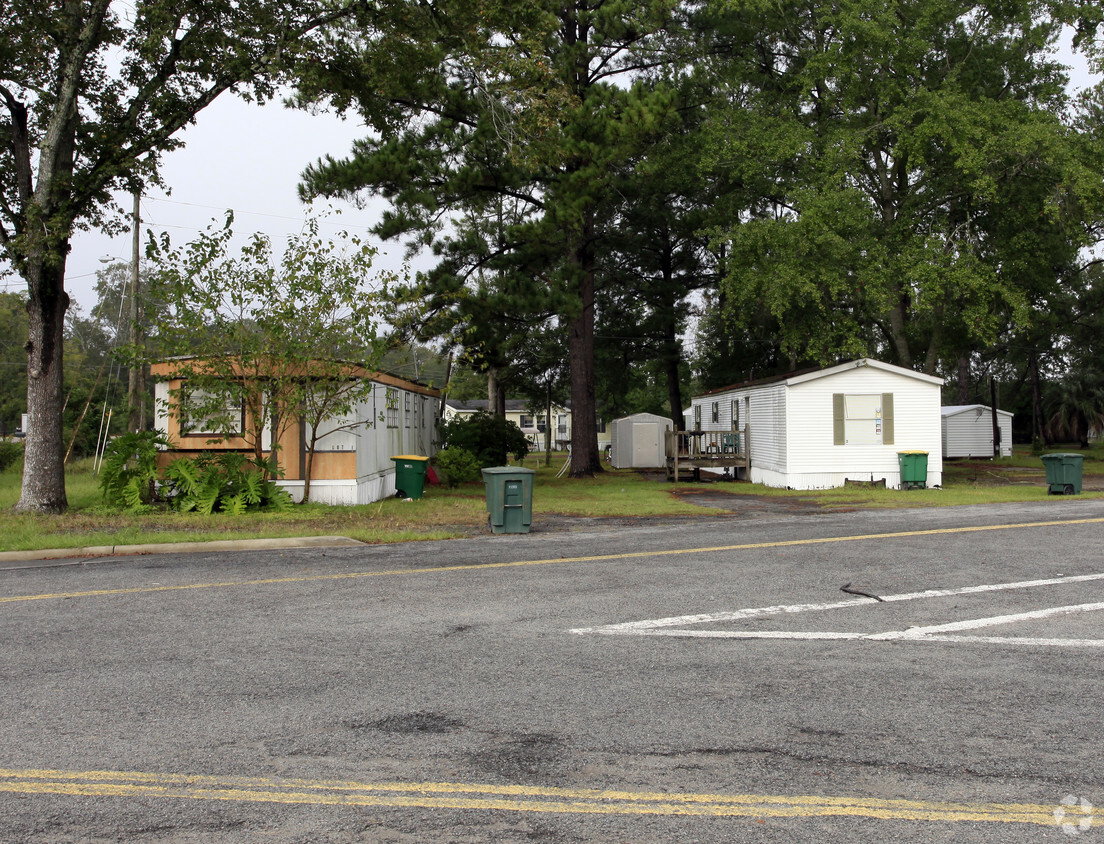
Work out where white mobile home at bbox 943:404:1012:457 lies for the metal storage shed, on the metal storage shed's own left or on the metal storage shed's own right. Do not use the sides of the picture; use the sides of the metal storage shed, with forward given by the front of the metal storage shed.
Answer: on the metal storage shed's own left

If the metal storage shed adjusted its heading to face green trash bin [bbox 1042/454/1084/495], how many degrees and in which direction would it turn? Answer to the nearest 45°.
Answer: approximately 45° to its left

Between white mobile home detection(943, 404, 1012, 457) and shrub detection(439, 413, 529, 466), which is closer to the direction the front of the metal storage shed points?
the shrub

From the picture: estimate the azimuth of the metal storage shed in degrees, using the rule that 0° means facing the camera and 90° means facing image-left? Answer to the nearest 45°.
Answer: approximately 0°

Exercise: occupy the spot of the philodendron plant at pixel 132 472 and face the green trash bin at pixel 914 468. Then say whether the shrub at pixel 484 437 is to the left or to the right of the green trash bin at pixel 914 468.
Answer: left

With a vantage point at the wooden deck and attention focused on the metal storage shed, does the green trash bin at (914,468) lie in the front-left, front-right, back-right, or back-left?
back-right
